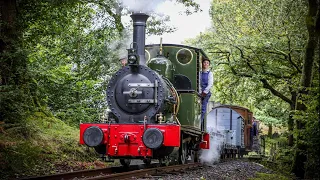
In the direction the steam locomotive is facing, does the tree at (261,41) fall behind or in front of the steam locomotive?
behind

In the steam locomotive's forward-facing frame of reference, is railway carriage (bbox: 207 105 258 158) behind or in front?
behind

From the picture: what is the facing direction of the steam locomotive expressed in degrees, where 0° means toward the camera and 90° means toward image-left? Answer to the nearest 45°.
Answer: approximately 45°
